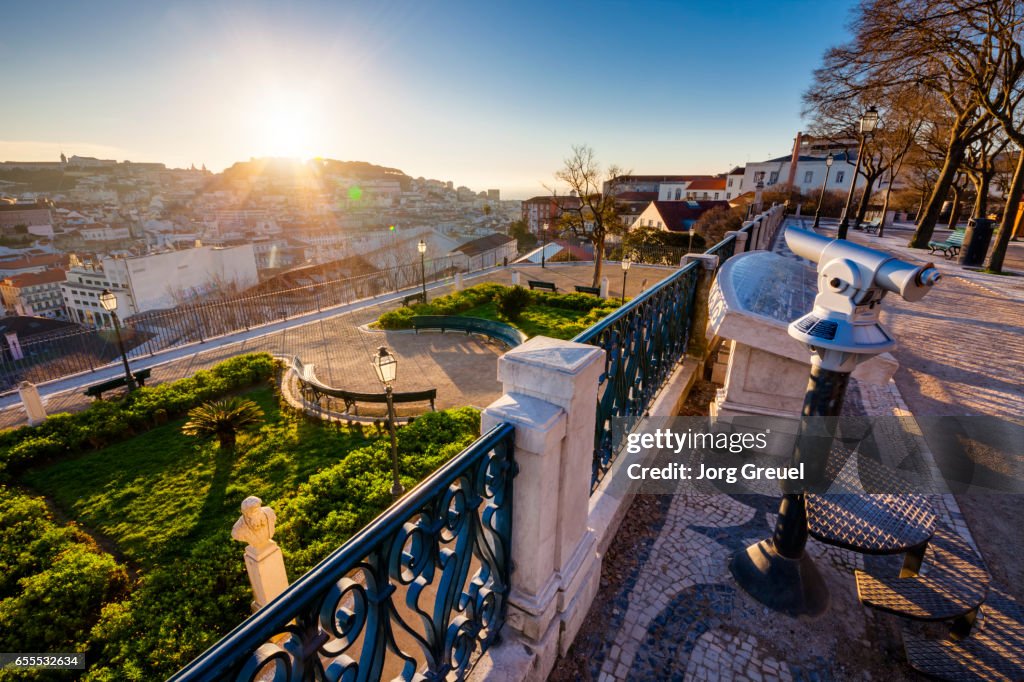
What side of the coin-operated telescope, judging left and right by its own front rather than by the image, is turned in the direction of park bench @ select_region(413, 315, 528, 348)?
front

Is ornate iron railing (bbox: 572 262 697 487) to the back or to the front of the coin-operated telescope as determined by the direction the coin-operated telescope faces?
to the front

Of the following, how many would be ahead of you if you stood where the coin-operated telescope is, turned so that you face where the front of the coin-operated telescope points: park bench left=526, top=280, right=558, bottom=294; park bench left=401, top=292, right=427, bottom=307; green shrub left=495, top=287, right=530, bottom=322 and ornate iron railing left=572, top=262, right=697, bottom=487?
4

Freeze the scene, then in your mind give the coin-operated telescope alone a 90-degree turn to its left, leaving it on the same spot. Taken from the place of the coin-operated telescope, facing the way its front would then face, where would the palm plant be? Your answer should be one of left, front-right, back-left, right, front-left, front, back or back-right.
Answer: front-right

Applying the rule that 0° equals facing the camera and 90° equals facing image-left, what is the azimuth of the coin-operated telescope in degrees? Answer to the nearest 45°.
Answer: approximately 135°

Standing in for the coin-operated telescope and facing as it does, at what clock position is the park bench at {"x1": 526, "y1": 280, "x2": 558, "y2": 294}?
The park bench is roughly at 12 o'clock from the coin-operated telescope.

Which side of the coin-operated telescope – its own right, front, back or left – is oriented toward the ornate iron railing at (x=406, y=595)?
left

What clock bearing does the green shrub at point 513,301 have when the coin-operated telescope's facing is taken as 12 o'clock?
The green shrub is roughly at 12 o'clock from the coin-operated telescope.
